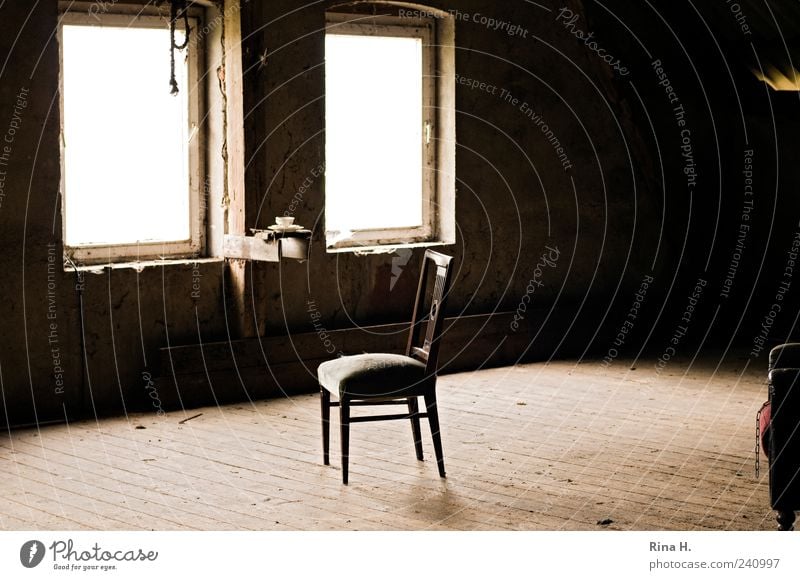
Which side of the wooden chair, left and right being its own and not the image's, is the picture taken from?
left

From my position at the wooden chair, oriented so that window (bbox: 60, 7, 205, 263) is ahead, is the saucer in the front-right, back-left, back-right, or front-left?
front-right

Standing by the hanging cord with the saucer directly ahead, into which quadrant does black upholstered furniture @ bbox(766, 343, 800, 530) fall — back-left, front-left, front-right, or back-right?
front-right

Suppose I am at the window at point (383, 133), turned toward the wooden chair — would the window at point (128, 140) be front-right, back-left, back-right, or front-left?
front-right

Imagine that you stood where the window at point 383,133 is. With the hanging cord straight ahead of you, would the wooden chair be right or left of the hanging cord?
left

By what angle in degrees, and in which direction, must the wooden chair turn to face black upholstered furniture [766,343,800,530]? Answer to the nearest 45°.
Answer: approximately 135° to its left

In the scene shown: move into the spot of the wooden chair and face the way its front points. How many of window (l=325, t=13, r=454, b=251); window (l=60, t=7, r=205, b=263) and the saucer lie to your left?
0

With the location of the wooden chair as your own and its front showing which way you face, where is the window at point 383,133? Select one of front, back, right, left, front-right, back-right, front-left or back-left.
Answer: right

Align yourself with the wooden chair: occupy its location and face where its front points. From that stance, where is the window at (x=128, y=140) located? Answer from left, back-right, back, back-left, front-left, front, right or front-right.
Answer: front-right

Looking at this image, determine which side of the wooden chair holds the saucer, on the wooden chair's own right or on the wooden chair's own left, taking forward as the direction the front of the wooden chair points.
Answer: on the wooden chair's own right
